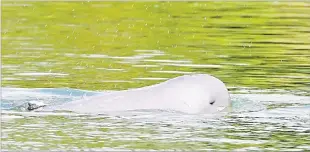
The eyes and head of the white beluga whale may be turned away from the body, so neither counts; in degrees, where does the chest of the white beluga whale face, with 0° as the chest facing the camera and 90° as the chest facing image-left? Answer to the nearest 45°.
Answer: approximately 270°
